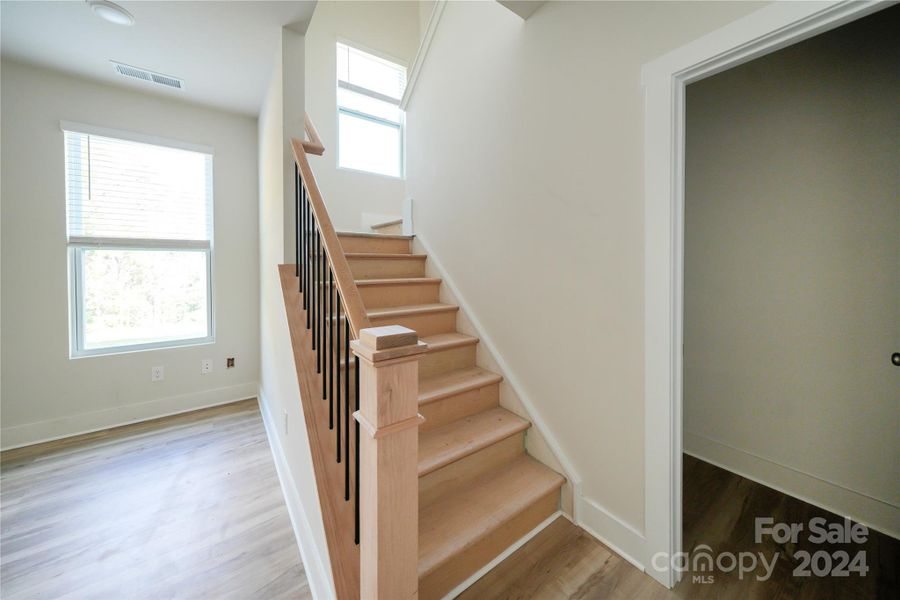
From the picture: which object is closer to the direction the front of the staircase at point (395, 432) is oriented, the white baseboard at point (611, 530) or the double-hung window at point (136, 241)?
the white baseboard

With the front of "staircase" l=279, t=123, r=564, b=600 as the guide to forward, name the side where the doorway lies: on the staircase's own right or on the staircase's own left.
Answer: on the staircase's own left

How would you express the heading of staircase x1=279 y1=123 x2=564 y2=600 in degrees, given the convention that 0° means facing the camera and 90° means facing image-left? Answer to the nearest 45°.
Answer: approximately 315°

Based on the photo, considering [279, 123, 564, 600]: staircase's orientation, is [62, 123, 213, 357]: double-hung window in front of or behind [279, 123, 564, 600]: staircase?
behind
